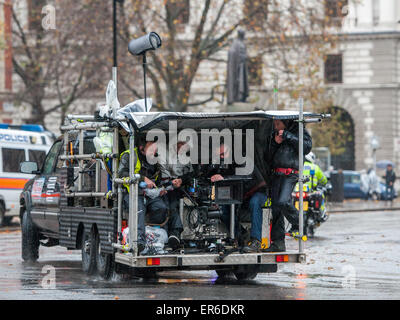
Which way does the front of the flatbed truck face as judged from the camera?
facing away from the viewer and to the left of the viewer

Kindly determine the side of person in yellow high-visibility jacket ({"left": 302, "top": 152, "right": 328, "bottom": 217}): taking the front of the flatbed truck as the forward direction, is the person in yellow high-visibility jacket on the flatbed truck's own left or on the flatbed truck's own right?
on the flatbed truck's own right

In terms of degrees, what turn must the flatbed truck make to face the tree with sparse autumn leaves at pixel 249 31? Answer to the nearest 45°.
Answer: approximately 45° to its right
